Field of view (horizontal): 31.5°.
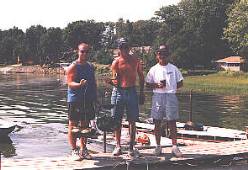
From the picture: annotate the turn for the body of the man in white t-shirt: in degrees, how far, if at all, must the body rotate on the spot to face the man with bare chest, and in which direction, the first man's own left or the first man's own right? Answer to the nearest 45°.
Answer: approximately 90° to the first man's own right

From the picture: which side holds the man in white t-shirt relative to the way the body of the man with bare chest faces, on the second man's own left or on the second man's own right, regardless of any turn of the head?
on the second man's own left

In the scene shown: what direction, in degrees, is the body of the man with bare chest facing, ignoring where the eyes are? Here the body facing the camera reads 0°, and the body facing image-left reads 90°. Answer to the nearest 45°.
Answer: approximately 0°

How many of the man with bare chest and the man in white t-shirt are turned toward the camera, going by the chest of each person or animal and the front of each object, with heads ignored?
2

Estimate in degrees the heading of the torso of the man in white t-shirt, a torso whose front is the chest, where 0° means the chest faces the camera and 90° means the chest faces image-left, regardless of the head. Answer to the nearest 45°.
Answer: approximately 0°
